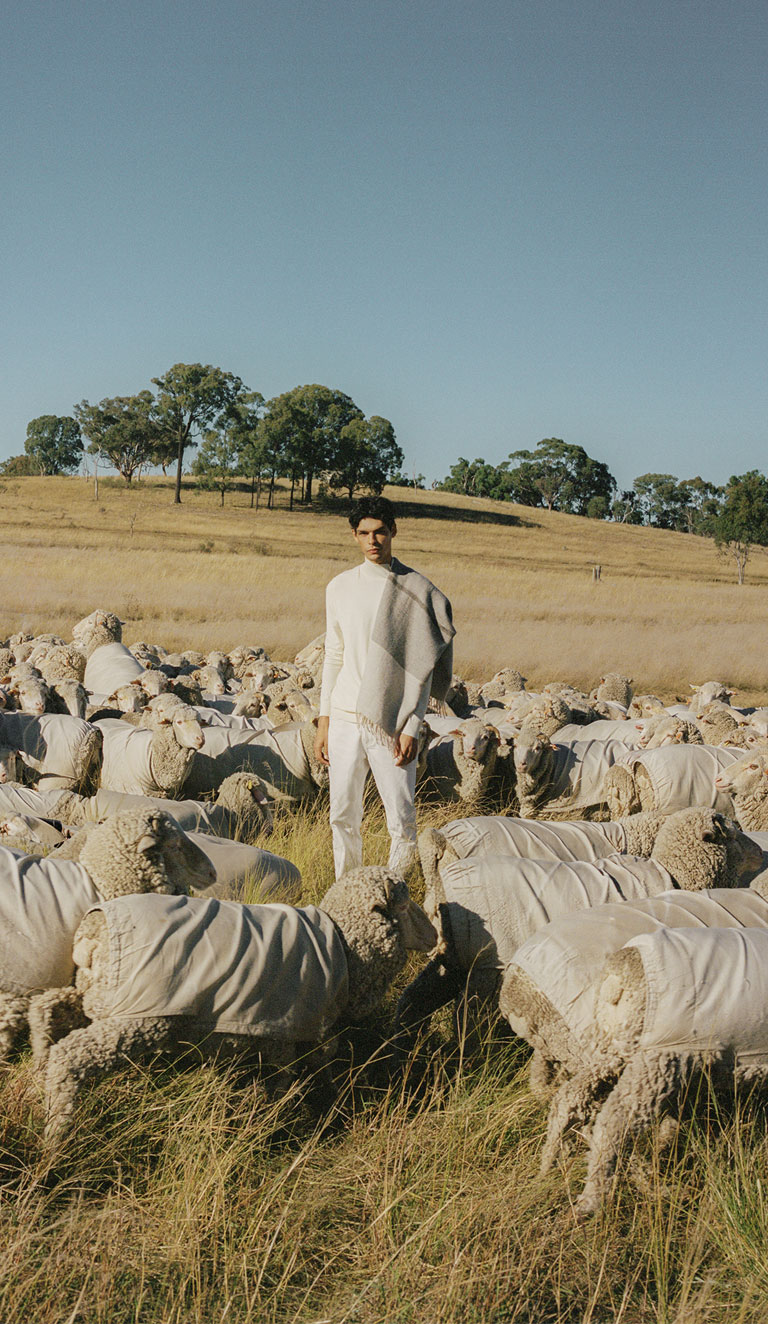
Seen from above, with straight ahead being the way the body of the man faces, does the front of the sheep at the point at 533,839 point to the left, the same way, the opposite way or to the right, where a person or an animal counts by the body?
to the left

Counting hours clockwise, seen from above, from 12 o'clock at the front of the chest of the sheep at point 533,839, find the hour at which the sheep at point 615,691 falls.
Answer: the sheep at point 615,691 is roughly at 9 o'clock from the sheep at point 533,839.

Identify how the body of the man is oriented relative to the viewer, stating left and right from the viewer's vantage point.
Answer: facing the viewer

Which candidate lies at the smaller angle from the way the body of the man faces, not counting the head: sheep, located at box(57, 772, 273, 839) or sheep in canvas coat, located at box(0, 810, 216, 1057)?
the sheep in canvas coat

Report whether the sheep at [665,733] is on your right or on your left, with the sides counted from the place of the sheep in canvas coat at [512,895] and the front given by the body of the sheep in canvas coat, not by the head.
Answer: on your left

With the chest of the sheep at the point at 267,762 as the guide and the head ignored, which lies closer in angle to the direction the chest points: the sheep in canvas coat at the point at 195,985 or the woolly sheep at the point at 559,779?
the woolly sheep

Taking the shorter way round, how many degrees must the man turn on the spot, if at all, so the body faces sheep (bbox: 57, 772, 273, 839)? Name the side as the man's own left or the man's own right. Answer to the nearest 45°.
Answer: approximately 135° to the man's own right

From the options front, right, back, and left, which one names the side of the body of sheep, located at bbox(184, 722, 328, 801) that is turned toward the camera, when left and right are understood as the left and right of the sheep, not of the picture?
right

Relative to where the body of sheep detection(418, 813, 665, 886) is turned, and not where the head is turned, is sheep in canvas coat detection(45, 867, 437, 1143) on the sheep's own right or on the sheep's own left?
on the sheep's own right

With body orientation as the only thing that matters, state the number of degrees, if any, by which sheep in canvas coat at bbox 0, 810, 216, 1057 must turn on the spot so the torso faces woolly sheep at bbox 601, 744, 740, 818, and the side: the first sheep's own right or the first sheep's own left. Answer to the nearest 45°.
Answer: approximately 45° to the first sheep's own left

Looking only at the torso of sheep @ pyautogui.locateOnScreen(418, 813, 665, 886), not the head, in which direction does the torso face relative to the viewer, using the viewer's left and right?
facing to the right of the viewer

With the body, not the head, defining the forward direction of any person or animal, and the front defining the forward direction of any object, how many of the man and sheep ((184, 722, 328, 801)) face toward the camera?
1
